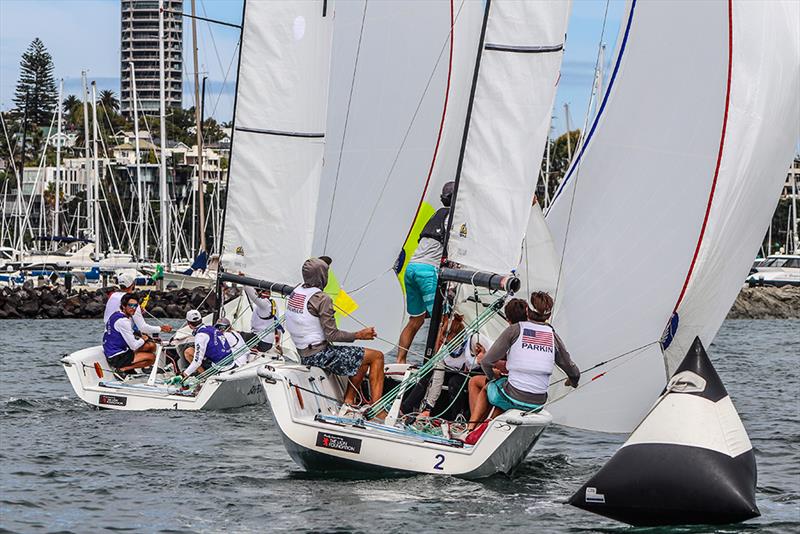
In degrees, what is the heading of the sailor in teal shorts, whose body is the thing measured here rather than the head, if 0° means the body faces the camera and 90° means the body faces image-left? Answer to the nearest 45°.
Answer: approximately 225°

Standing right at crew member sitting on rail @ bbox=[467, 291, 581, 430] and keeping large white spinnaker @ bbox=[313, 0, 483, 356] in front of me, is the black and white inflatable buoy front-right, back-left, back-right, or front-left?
back-right

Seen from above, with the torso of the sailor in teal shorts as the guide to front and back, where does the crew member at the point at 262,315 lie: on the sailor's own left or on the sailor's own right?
on the sailor's own left

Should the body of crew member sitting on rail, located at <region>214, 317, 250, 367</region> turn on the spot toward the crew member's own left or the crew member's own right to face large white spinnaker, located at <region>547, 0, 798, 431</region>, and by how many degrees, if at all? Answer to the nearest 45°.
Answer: approximately 135° to the crew member's own left

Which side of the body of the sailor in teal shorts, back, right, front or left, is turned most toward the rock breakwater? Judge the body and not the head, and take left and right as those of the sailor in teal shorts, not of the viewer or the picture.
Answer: left
